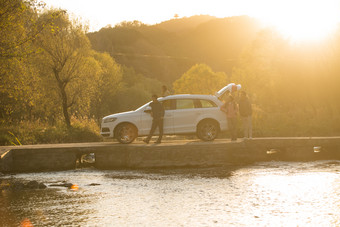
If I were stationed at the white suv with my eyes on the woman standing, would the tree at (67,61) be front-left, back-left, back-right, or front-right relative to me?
back-left

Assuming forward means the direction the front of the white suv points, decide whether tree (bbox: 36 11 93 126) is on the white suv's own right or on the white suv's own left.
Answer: on the white suv's own right

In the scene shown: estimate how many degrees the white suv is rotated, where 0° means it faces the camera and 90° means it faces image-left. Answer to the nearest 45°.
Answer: approximately 90°

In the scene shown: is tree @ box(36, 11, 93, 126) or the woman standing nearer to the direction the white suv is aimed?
the tree

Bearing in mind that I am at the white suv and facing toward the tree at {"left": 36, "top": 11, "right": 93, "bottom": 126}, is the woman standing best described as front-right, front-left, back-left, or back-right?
back-right

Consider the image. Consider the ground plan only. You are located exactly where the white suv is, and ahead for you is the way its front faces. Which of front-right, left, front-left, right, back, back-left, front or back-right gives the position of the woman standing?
back
